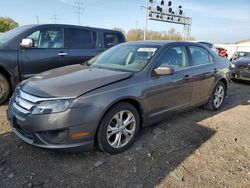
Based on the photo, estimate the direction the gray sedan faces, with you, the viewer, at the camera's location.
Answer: facing the viewer and to the left of the viewer

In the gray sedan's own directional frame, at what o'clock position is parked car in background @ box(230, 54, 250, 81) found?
The parked car in background is roughly at 6 o'clock from the gray sedan.

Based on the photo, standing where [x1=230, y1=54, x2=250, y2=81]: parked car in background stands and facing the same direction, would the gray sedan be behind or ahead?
ahead

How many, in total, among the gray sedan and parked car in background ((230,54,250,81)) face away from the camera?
0

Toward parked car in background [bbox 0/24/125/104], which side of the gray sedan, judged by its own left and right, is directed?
right

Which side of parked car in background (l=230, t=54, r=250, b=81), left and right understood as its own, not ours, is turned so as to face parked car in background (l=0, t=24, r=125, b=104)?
front
